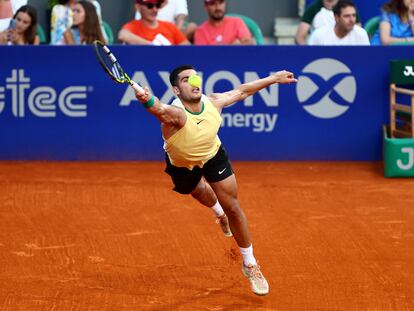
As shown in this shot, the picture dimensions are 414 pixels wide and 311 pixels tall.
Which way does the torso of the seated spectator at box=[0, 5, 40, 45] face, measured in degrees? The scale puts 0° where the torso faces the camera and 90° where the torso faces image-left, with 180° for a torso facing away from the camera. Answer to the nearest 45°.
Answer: approximately 45°

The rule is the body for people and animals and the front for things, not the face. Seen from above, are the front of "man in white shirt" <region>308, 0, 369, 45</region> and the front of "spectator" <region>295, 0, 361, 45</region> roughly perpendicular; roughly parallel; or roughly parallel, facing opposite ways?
roughly parallel

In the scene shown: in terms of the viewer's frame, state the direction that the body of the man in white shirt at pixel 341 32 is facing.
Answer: toward the camera

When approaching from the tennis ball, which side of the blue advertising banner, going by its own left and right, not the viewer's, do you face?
front

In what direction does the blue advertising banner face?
toward the camera

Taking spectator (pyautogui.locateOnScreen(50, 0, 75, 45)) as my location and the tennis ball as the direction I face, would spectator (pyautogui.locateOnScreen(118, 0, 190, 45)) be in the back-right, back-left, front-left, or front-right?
front-left

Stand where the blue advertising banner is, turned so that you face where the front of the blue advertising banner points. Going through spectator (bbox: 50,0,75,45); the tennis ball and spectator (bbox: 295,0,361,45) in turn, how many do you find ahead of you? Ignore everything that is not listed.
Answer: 1

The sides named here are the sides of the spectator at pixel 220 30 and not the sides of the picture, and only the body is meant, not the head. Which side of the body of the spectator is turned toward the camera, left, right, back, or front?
front

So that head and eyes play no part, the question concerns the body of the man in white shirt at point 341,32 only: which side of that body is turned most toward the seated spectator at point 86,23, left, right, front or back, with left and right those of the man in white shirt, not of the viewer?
right

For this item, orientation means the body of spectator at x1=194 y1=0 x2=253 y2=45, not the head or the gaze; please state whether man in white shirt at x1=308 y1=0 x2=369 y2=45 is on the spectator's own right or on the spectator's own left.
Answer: on the spectator's own left

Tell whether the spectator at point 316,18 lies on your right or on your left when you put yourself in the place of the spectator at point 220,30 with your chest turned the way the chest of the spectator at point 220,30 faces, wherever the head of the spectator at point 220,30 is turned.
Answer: on your left
